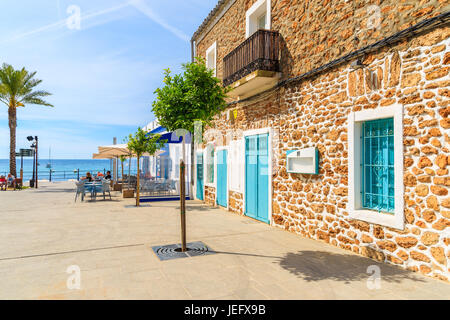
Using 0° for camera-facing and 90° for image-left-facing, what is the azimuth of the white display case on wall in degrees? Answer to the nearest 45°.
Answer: approximately 45°

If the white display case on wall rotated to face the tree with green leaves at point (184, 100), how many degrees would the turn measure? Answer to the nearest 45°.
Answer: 0° — it already faces it

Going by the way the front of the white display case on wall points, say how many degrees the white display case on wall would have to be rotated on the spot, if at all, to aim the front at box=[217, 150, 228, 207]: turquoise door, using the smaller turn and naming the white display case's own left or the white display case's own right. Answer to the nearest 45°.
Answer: approximately 90° to the white display case's own right

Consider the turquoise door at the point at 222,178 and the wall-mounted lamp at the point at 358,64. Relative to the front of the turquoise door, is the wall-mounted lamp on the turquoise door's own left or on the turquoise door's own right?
on the turquoise door's own left

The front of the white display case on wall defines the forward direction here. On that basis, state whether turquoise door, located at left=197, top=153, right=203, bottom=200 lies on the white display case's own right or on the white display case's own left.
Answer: on the white display case's own right

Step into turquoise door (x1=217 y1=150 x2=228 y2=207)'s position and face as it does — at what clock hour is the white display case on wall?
The white display case on wall is roughly at 10 o'clock from the turquoise door.

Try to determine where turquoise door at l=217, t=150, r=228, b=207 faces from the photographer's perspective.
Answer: facing the viewer and to the left of the viewer

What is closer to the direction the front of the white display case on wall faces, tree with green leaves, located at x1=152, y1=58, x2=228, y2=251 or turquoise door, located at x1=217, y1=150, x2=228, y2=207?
the tree with green leaves

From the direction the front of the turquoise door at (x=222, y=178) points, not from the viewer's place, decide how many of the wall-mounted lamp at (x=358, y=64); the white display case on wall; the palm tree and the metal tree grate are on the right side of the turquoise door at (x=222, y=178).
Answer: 1

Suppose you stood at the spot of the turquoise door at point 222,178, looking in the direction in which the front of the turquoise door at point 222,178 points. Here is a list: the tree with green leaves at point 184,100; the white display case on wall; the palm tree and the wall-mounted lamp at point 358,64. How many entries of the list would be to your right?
1

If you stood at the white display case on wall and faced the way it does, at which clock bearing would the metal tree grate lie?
The metal tree grate is roughly at 12 o'clock from the white display case on wall.

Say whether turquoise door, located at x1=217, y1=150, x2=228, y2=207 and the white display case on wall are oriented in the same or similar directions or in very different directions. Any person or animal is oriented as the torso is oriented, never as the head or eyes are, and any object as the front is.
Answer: same or similar directions

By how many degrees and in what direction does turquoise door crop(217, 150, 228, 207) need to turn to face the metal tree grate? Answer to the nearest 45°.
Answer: approximately 45° to its left

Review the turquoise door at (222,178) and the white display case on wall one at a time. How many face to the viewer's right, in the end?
0

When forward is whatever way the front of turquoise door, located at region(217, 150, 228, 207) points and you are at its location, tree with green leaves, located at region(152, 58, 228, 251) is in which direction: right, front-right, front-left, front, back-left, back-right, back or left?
front-left
